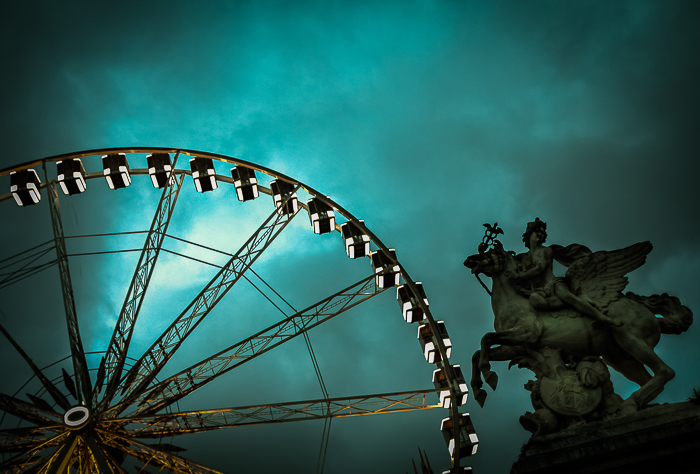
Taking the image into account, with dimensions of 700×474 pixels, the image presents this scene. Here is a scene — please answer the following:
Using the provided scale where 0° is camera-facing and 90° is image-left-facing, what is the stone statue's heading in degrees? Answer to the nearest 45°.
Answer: approximately 90°
